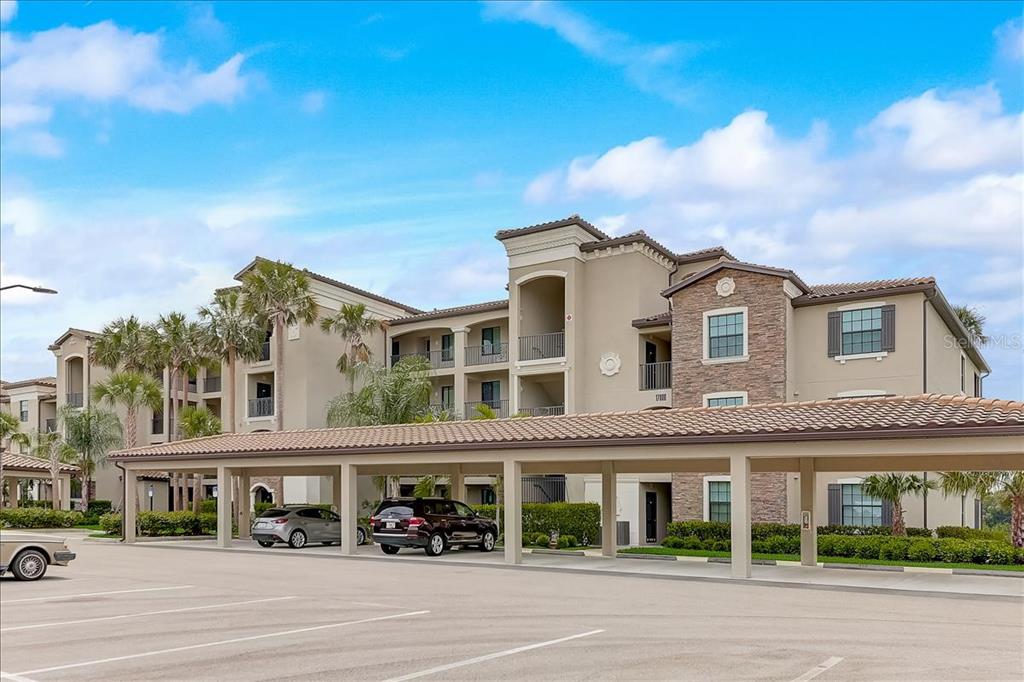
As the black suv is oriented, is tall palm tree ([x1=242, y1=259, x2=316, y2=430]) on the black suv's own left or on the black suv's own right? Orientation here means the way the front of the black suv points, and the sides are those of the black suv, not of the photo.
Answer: on the black suv's own left

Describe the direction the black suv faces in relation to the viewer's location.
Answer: facing away from the viewer and to the right of the viewer

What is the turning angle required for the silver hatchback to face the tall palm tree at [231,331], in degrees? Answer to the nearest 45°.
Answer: approximately 45° to its left

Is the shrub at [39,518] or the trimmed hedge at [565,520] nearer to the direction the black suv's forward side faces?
the trimmed hedge

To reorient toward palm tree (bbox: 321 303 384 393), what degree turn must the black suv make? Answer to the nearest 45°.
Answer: approximately 45° to its left

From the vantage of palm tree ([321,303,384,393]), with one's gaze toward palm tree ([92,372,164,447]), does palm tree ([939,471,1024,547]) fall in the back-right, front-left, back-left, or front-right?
back-left

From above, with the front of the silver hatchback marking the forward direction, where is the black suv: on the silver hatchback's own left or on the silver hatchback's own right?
on the silver hatchback's own right
